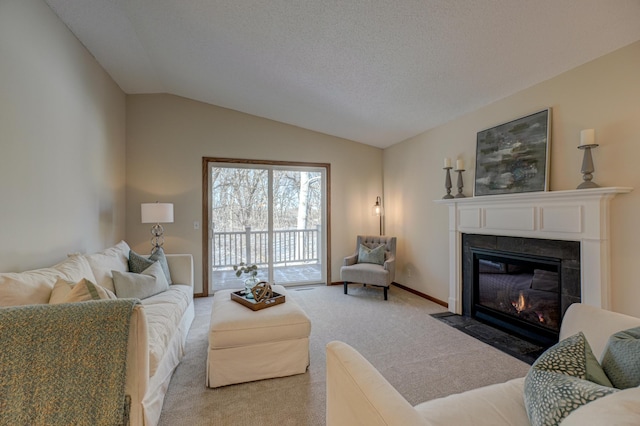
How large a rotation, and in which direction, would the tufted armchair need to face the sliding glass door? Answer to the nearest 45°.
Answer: approximately 45° to its right

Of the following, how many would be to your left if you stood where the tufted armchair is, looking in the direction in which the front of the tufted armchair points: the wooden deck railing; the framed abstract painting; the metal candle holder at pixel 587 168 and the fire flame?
3

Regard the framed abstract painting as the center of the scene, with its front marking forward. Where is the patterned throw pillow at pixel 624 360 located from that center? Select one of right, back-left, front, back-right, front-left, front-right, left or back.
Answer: front-left

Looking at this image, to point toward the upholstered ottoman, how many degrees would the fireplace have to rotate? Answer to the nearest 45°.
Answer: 0° — it already faces it

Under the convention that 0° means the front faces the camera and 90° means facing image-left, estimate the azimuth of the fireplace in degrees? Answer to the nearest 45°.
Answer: approximately 45°

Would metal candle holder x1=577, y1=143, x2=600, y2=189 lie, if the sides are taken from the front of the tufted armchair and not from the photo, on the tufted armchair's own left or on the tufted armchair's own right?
on the tufted armchair's own left

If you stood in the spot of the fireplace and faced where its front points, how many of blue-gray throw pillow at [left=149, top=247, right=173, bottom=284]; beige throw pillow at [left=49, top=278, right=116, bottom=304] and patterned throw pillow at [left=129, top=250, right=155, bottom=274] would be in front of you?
3
